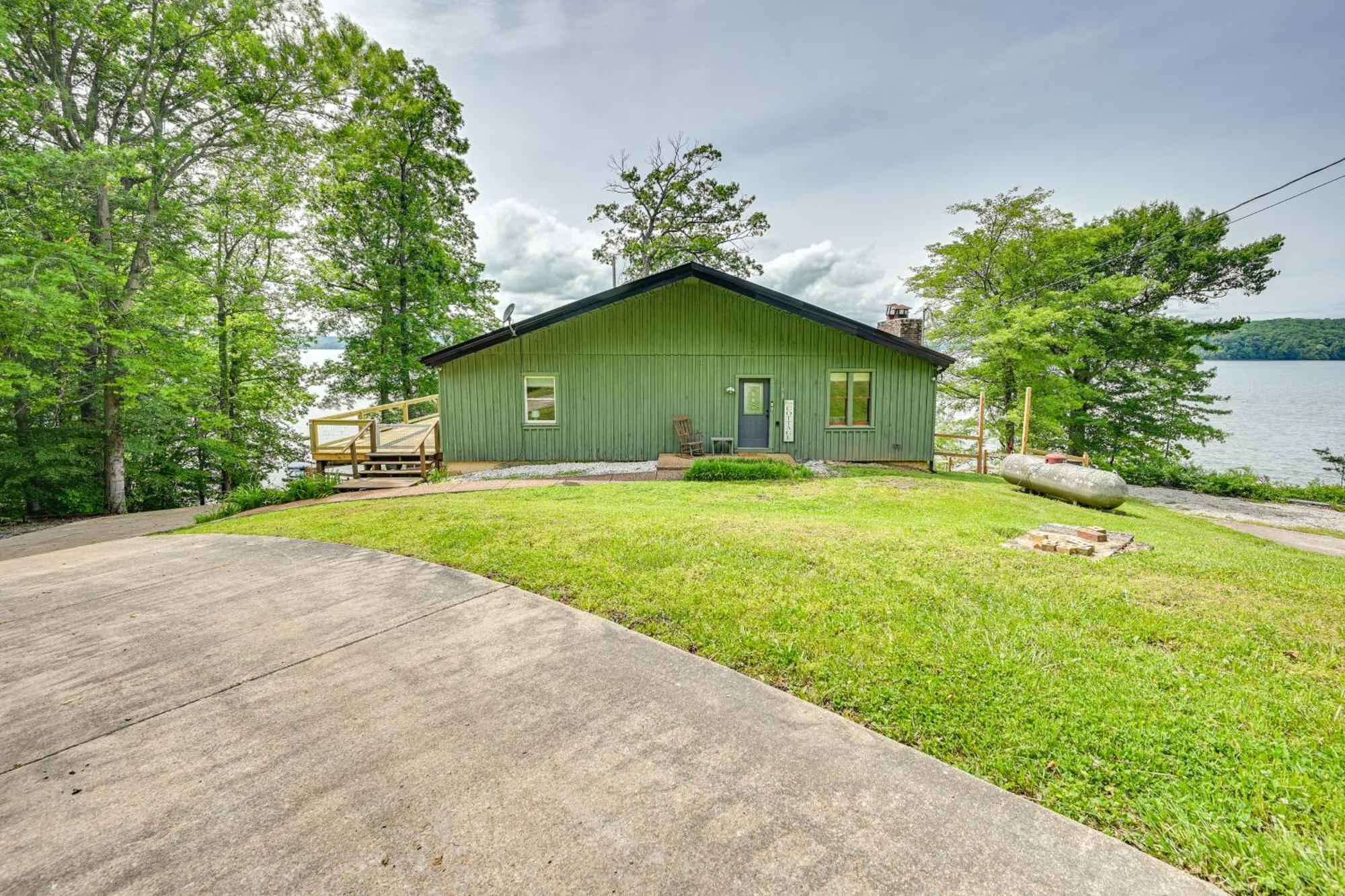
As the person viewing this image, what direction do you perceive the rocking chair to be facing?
facing the viewer and to the right of the viewer

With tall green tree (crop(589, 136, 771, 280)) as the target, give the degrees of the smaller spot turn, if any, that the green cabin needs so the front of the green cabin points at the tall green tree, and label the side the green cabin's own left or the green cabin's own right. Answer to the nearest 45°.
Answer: approximately 180°

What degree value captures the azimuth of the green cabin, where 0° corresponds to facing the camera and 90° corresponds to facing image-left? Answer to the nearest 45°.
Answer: approximately 0°

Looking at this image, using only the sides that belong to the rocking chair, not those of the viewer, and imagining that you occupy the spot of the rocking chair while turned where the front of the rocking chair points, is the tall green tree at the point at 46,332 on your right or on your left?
on your right

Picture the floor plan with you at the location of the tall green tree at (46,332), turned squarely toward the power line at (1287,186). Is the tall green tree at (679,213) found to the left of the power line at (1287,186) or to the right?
left

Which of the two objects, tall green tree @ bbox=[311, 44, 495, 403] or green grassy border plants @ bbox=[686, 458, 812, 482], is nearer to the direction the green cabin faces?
the green grassy border plants

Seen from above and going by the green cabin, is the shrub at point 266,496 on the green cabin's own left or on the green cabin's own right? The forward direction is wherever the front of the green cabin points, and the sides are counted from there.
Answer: on the green cabin's own right

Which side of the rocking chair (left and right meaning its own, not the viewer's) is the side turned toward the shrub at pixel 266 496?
right

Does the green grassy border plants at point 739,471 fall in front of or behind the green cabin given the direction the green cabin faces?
in front

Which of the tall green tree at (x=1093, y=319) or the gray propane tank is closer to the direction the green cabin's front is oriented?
the gray propane tank
